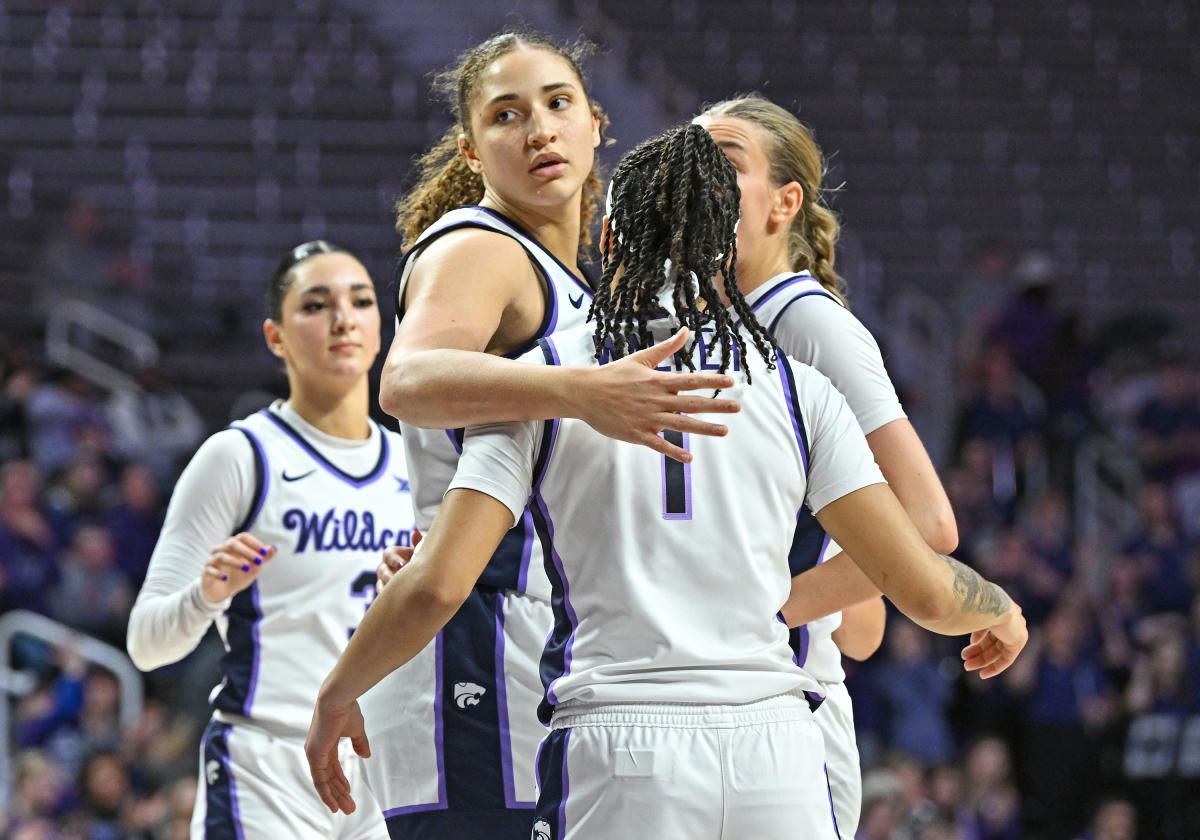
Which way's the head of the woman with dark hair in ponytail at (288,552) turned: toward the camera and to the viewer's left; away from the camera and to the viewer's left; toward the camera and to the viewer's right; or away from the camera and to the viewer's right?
toward the camera and to the viewer's right

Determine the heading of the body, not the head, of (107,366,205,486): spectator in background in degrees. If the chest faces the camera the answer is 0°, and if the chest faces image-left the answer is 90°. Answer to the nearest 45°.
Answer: approximately 0°

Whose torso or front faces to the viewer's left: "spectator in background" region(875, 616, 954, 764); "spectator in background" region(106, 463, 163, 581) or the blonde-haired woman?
the blonde-haired woman

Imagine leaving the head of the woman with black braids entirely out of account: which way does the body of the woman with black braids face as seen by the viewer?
away from the camera

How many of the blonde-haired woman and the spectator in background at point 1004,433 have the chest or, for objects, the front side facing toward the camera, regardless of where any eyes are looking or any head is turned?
1

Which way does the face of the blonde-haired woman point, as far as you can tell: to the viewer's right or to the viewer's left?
to the viewer's left

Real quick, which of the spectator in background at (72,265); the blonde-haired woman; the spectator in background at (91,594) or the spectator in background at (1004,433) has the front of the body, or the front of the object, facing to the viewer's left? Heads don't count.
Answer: the blonde-haired woman

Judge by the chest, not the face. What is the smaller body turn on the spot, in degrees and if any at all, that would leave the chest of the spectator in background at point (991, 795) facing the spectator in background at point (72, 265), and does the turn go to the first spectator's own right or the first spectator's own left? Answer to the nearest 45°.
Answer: approximately 90° to the first spectator's own right

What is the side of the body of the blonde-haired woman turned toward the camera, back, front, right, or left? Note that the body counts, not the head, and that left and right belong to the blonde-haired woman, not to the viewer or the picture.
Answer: left

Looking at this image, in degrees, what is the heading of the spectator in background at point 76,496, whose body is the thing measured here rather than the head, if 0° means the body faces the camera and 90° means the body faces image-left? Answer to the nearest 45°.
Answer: approximately 0°
